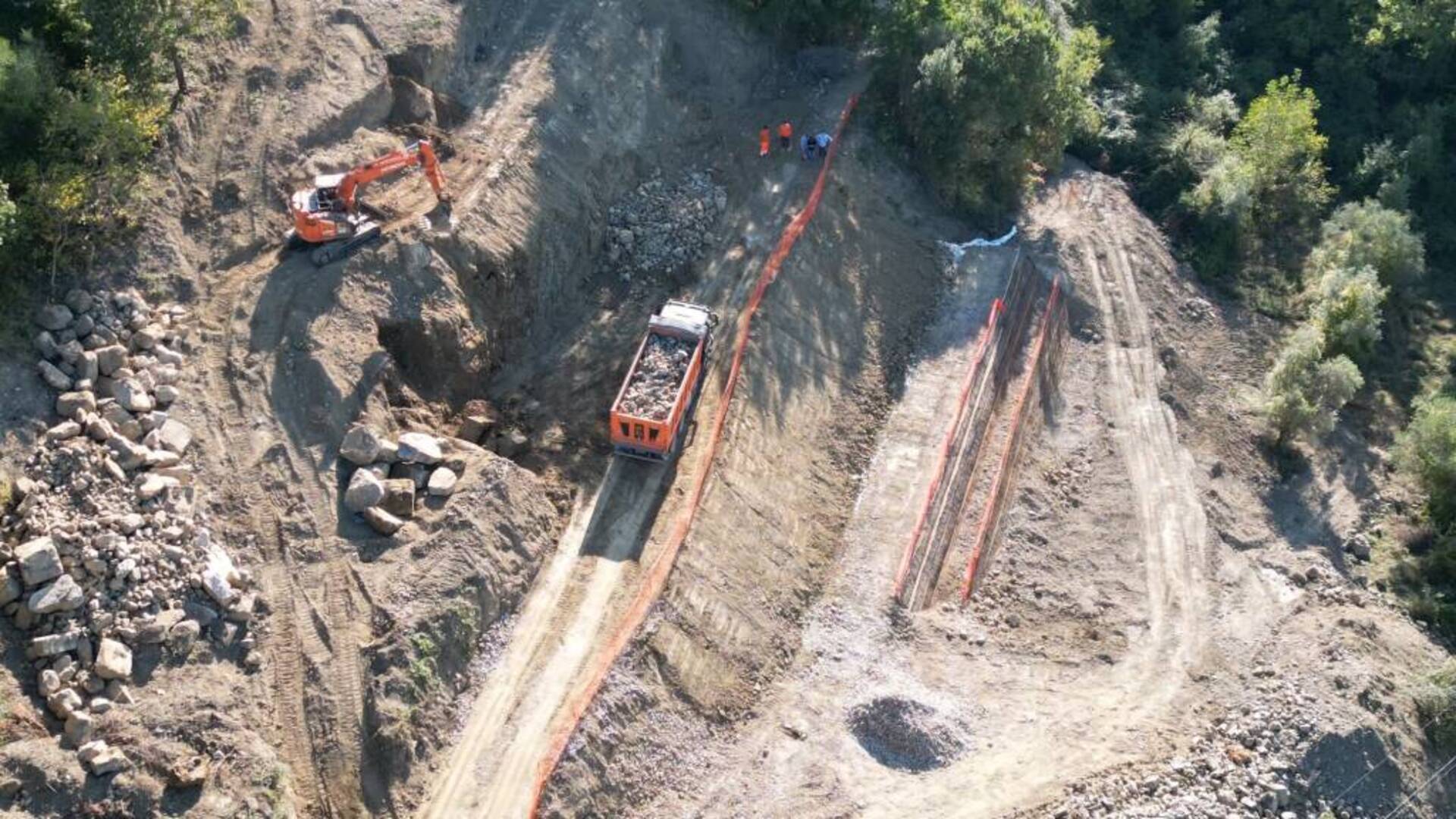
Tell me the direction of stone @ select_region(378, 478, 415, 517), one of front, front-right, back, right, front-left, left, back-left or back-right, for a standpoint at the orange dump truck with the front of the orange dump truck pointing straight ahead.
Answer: back-left

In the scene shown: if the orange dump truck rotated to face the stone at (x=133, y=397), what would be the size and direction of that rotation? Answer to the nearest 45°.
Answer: approximately 135° to its left

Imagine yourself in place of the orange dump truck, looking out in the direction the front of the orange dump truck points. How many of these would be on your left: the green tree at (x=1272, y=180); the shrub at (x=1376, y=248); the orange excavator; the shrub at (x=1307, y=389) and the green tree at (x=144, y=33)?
2

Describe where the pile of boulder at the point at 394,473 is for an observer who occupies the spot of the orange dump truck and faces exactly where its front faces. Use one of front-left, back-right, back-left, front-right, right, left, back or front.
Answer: back-left

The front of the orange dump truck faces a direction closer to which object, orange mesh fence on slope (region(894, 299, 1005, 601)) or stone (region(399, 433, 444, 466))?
the orange mesh fence on slope

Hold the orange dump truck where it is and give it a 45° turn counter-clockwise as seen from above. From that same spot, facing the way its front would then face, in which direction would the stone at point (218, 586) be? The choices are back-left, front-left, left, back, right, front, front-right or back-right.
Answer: left

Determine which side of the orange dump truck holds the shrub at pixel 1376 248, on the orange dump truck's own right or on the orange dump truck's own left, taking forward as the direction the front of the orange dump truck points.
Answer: on the orange dump truck's own right

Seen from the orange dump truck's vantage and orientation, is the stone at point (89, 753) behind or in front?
behind

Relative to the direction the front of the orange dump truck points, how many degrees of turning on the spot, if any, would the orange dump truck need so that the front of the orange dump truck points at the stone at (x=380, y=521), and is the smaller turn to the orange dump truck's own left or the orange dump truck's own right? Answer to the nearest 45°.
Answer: approximately 135° to the orange dump truck's own left

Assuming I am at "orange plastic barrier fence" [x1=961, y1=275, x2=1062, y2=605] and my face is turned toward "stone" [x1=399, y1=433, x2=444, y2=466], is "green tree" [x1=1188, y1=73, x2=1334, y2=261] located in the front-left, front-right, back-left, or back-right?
back-right

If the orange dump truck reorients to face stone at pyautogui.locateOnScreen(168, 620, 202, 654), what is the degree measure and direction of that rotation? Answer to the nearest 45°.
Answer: approximately 135° to its left

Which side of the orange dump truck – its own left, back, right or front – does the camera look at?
back

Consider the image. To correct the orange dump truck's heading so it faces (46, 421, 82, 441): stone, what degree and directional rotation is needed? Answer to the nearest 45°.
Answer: approximately 135° to its left

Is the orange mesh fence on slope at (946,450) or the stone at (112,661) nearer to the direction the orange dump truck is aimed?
the orange mesh fence on slope

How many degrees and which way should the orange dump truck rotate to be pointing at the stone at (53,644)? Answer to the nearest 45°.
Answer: approximately 135° to its left

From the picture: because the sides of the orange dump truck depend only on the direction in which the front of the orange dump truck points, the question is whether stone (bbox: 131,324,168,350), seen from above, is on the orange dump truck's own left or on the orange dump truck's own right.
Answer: on the orange dump truck's own left
